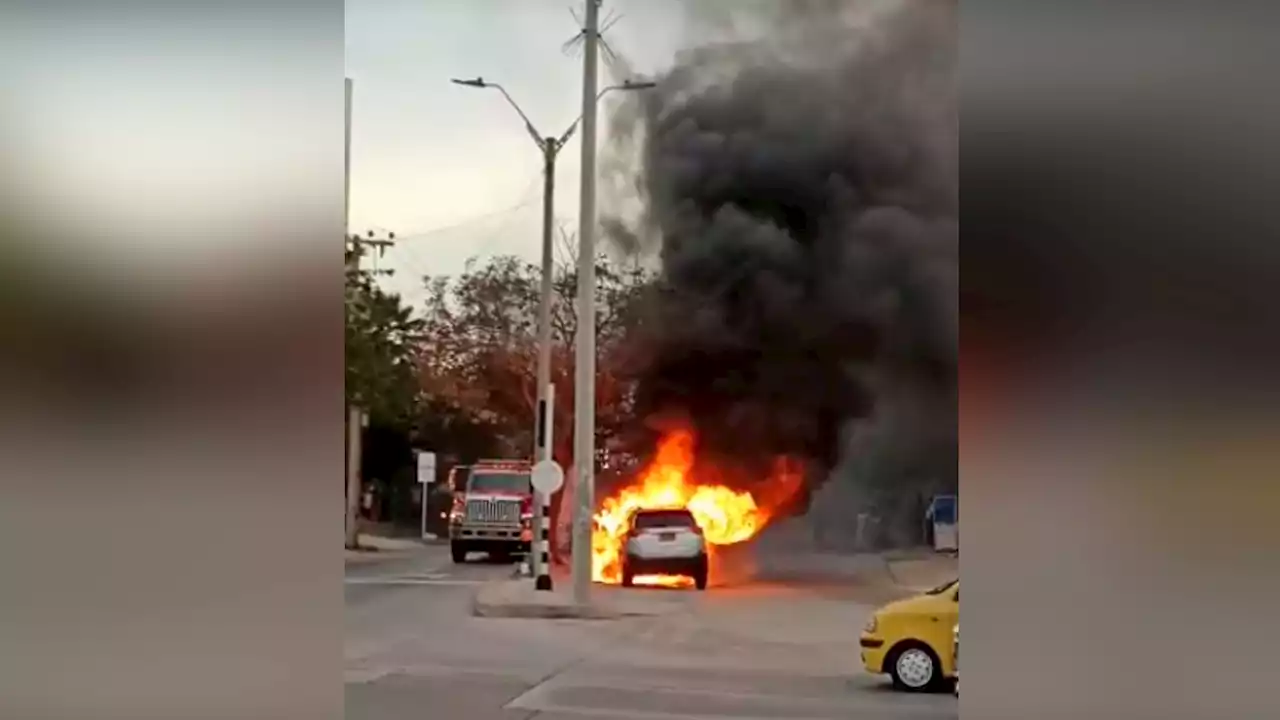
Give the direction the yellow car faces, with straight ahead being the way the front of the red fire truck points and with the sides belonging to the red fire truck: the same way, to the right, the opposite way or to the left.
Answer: to the right

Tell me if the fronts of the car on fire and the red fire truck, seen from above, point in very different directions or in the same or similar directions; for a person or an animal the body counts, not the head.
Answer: very different directions

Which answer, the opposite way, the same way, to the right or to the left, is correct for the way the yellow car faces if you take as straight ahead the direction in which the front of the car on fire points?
to the left

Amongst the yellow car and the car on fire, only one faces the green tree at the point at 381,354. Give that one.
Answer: the yellow car

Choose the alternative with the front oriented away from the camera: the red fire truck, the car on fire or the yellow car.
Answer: the car on fire

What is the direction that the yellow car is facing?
to the viewer's left

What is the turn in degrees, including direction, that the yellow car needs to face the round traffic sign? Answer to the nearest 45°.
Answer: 0° — it already faces it

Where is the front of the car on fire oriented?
away from the camera

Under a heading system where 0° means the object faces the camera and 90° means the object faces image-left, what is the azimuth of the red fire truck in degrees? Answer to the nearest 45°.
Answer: approximately 0°
